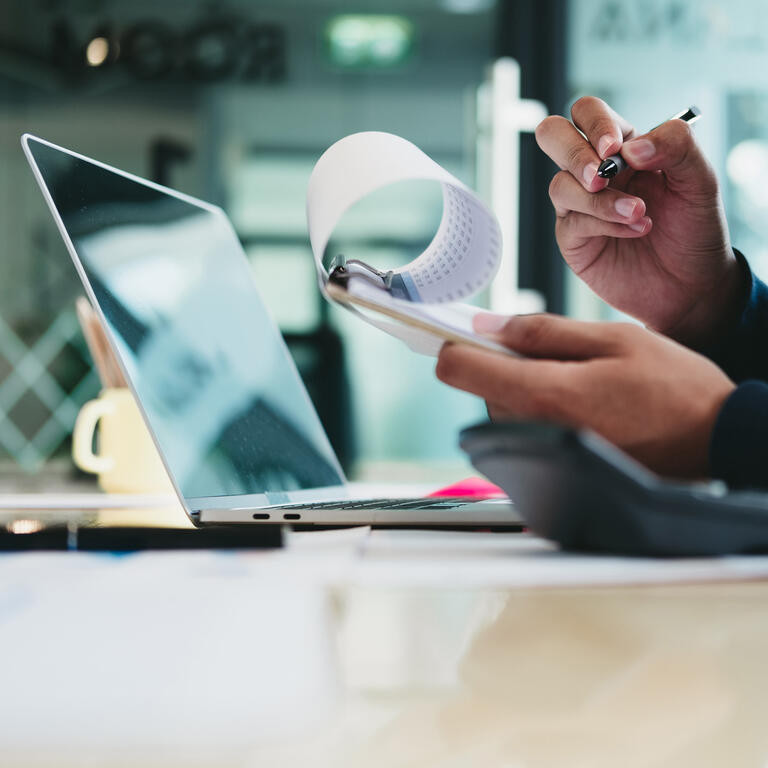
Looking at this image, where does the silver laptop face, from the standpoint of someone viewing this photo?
facing to the right of the viewer

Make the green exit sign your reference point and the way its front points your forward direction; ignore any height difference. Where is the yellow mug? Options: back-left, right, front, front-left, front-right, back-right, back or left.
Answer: front

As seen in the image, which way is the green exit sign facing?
toward the camera

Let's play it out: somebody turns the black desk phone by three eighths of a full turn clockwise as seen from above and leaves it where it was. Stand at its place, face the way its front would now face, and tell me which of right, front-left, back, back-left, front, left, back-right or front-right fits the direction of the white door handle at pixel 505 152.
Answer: back-right

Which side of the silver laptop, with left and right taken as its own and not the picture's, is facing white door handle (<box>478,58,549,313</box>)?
left

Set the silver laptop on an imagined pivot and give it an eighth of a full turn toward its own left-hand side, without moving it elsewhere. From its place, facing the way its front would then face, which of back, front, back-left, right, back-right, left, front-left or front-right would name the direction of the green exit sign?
front-left

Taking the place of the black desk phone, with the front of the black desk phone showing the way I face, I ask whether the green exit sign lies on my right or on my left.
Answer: on my left

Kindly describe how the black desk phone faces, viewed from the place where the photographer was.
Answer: facing to the right of the viewer

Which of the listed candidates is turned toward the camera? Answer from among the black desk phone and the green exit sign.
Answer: the green exit sign

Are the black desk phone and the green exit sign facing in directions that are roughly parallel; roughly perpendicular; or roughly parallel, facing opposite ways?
roughly perpendicular
